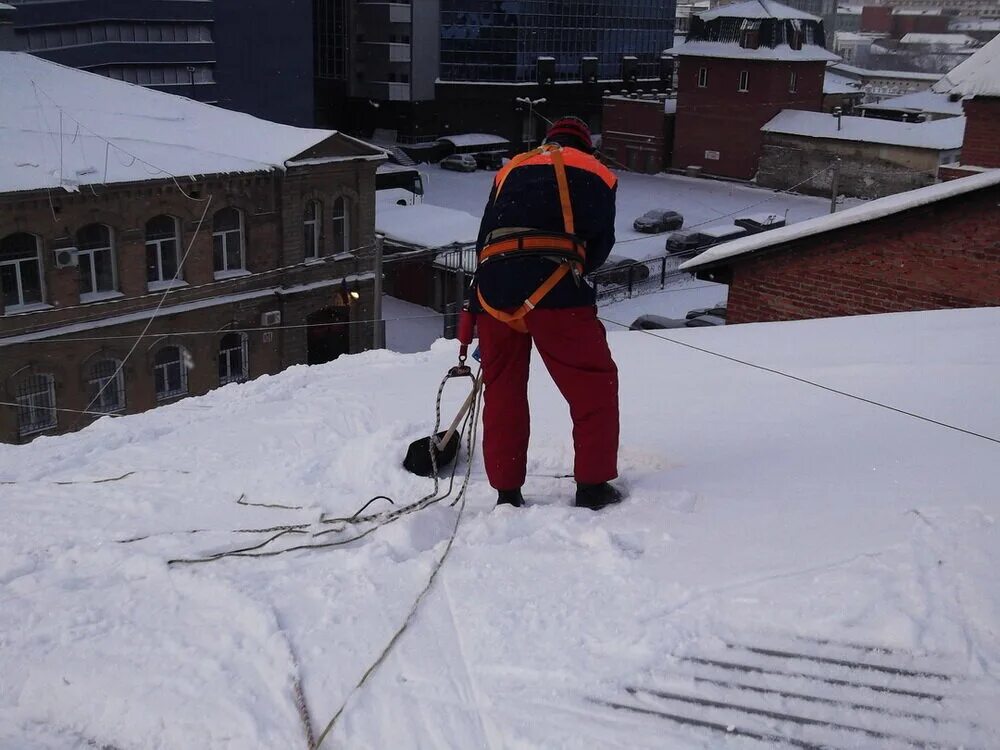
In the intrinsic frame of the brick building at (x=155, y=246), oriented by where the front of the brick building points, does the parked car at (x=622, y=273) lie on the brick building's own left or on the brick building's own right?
on the brick building's own left

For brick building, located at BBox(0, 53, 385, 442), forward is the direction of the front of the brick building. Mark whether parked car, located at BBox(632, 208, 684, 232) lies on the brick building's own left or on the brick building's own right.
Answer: on the brick building's own left

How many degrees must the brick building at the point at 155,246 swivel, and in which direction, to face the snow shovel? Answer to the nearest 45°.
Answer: approximately 45° to its right

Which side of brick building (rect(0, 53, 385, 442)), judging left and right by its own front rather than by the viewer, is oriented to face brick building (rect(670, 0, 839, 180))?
left

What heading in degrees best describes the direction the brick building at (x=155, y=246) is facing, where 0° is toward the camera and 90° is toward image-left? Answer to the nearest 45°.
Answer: approximately 315°

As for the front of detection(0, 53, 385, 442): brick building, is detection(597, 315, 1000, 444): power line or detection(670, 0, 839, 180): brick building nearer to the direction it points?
the power line

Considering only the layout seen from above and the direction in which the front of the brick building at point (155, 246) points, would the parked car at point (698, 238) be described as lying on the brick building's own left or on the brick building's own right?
on the brick building's own left

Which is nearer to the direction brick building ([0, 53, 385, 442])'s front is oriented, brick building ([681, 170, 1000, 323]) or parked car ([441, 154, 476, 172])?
the brick building

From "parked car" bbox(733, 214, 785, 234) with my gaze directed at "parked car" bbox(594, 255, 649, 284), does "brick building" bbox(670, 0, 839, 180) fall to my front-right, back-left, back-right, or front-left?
back-right

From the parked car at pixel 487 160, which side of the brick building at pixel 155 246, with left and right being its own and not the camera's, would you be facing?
left

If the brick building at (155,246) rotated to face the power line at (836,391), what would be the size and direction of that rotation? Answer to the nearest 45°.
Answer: approximately 45° to its right

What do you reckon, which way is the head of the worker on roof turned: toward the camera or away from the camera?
away from the camera
